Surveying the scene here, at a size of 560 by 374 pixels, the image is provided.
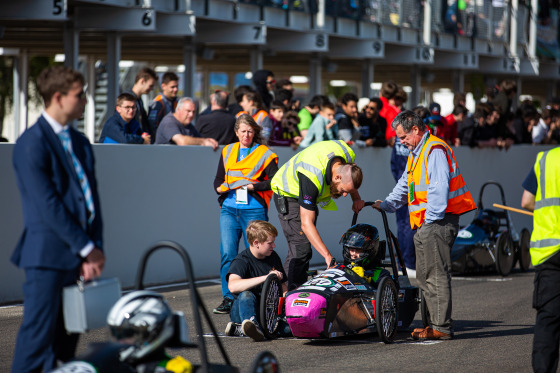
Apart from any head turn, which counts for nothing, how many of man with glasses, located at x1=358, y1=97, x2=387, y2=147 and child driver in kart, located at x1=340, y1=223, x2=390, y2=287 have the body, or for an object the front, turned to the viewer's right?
0

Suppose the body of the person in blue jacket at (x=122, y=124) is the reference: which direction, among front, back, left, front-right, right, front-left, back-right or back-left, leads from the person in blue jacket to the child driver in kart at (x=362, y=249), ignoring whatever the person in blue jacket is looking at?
front

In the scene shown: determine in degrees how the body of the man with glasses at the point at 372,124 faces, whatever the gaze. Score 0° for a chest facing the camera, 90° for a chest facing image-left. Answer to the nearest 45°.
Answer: approximately 45°

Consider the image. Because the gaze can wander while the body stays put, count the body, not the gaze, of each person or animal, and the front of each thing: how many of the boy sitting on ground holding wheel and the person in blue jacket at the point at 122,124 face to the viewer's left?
0

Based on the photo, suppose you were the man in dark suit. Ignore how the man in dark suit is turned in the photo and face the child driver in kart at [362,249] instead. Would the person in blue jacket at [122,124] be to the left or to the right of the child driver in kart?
left

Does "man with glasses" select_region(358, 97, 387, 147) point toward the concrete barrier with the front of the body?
yes

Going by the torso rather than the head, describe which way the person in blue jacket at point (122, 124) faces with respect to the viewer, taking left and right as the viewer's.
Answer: facing the viewer and to the right of the viewer

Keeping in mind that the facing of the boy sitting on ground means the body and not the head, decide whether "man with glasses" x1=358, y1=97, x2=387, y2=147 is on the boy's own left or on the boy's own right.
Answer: on the boy's own left

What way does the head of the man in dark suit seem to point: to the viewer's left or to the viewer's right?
to the viewer's right

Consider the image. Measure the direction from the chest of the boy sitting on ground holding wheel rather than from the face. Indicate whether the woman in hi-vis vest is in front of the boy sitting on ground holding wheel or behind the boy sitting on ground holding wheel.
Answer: behind

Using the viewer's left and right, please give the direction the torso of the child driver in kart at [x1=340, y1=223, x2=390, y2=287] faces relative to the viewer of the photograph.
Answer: facing the viewer and to the left of the viewer
